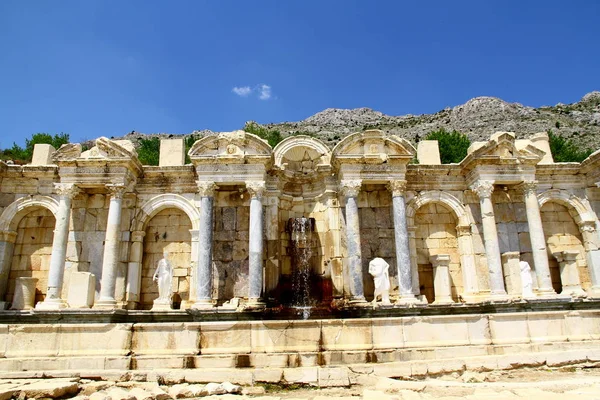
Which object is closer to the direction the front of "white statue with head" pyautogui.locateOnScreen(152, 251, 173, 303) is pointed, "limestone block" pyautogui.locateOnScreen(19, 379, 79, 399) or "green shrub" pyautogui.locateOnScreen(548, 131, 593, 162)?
the limestone block

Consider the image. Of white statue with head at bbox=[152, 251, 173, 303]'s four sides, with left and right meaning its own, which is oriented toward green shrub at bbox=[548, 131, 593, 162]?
left

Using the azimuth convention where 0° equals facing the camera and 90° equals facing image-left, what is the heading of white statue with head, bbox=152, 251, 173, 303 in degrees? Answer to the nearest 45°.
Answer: approximately 0°

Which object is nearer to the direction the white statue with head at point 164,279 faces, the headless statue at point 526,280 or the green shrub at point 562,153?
the headless statue

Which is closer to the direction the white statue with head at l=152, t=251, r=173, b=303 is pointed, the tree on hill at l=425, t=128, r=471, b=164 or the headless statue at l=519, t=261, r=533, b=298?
the headless statue

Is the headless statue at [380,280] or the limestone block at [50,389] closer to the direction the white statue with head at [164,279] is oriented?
the limestone block

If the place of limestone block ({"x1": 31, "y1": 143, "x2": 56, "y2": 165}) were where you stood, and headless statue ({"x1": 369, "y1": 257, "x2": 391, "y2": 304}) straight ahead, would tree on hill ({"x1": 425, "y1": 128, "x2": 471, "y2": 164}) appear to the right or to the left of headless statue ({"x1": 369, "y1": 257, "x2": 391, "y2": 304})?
left

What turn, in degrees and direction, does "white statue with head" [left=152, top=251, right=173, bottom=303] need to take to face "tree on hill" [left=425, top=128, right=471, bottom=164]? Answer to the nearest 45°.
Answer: approximately 135° to its left

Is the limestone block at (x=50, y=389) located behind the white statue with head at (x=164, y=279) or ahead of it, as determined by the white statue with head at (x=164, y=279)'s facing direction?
ahead

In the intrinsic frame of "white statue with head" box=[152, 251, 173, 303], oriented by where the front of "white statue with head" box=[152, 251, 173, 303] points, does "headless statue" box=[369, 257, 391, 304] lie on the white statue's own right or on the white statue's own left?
on the white statue's own left

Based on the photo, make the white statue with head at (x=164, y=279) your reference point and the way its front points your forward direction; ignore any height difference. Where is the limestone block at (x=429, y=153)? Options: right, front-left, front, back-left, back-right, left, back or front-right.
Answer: left

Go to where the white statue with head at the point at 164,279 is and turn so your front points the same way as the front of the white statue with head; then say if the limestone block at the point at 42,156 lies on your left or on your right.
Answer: on your right
